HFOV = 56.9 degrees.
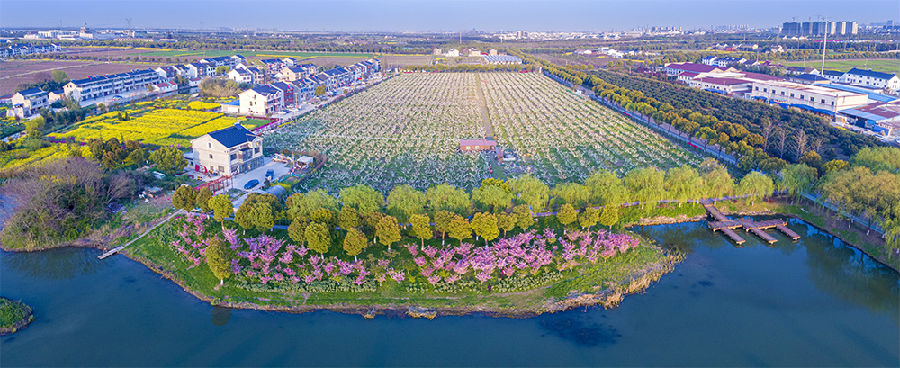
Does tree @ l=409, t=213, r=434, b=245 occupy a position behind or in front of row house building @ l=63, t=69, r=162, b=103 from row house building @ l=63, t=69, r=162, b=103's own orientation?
in front

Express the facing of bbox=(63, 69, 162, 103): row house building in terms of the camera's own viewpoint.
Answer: facing the viewer and to the right of the viewer

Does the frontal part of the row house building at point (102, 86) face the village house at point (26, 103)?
no

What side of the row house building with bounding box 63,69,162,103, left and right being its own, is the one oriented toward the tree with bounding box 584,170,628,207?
front

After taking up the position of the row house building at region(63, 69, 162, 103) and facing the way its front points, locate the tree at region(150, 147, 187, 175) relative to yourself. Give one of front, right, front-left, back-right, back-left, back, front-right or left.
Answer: front-right

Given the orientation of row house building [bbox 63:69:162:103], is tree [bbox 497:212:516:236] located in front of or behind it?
in front

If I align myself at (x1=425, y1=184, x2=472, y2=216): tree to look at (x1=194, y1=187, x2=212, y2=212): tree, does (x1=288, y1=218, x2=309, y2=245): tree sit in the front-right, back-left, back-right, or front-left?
front-left
